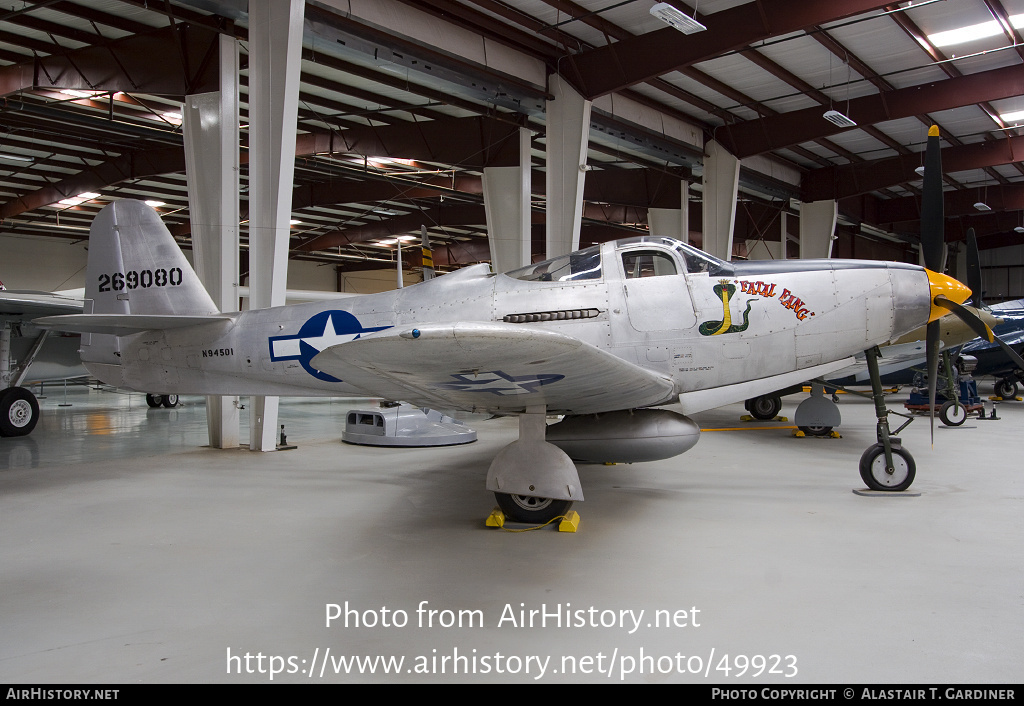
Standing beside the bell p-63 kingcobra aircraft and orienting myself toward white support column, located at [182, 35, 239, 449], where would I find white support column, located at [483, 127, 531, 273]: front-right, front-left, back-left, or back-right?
front-right

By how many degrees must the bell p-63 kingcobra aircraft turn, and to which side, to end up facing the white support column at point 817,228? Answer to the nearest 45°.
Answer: approximately 45° to its left

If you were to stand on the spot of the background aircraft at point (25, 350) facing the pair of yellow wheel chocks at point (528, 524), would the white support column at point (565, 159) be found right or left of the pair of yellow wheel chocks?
left

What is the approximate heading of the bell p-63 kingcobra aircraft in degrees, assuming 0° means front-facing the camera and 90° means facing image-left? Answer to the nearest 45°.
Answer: approximately 270°

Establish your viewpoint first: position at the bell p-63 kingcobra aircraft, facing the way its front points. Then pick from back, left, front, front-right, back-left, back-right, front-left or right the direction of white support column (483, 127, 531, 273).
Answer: left

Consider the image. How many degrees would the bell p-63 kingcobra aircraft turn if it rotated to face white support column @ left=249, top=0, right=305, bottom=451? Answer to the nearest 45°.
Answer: approximately 135° to its left

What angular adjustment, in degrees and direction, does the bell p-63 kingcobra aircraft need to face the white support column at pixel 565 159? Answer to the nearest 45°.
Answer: approximately 90° to its left
